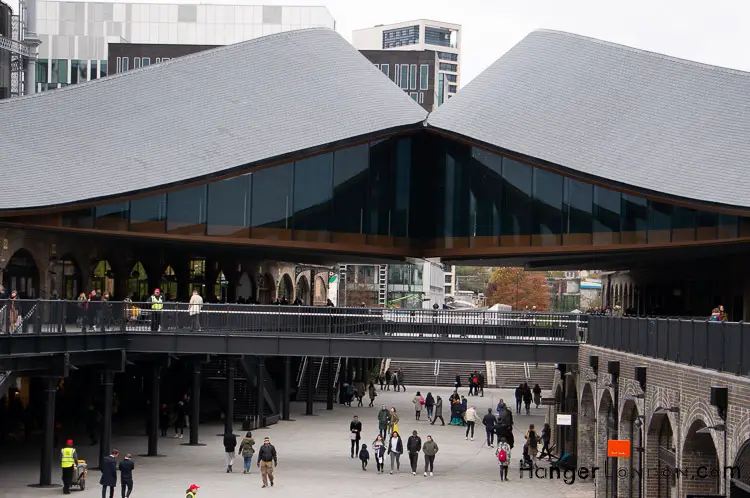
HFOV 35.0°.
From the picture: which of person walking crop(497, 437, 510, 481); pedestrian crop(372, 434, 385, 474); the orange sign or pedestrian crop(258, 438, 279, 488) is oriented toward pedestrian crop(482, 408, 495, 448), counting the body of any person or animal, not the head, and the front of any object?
the person walking

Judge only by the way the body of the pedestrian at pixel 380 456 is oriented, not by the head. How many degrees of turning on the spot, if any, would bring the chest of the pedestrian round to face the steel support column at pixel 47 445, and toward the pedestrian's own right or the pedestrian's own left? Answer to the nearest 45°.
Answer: approximately 45° to the pedestrian's own right

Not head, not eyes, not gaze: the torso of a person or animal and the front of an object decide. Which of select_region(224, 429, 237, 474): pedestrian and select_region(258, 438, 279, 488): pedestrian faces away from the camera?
select_region(224, 429, 237, 474): pedestrian

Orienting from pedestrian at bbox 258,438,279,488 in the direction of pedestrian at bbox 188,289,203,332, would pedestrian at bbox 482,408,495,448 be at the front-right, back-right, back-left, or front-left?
front-right

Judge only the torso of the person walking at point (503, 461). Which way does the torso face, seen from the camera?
away from the camera

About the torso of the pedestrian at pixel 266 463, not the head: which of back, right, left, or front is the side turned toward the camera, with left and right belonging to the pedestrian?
front

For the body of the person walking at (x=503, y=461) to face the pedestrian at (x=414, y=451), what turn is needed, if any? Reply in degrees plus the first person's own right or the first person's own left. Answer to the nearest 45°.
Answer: approximately 90° to the first person's own left

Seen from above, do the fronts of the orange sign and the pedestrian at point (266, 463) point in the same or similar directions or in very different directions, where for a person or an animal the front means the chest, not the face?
same or similar directions

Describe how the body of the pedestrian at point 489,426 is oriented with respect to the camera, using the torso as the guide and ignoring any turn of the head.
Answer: away from the camera

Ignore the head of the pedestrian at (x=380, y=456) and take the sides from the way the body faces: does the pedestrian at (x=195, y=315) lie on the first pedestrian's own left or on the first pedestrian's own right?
on the first pedestrian's own right
